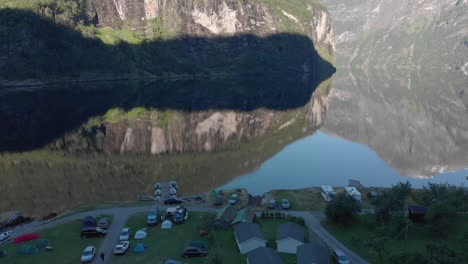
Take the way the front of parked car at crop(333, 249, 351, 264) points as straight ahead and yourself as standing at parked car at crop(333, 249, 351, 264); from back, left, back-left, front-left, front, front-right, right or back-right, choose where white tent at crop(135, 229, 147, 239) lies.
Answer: back-right

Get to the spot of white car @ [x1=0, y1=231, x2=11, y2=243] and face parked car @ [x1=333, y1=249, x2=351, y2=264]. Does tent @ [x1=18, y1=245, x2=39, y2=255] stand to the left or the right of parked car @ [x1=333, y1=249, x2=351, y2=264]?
right

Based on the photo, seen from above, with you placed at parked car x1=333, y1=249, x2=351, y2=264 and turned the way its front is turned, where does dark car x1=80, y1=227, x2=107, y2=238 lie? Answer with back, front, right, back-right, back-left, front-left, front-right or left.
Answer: back-right

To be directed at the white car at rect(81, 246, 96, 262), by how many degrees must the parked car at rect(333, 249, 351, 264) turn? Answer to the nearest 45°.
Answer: approximately 135° to its right
